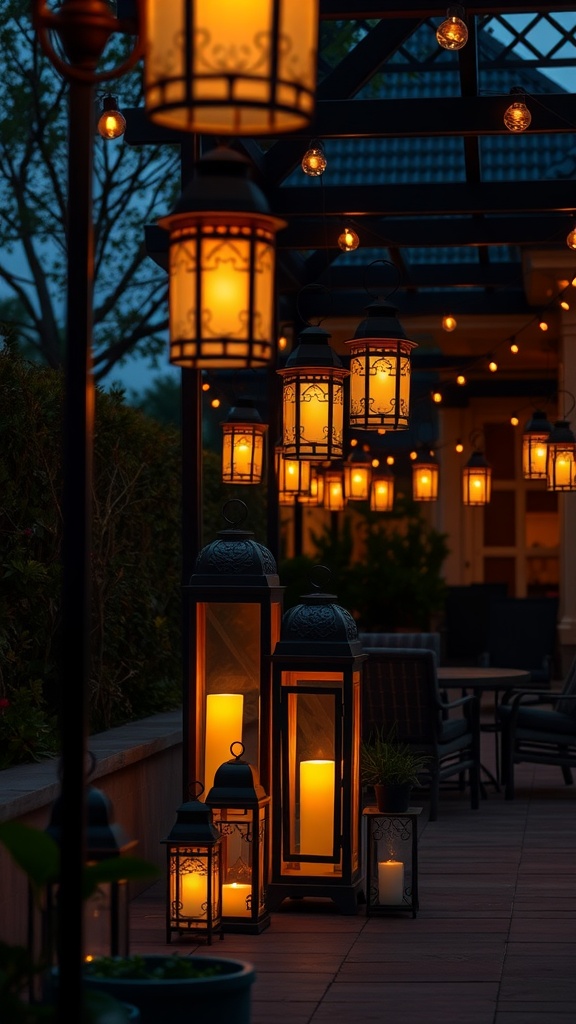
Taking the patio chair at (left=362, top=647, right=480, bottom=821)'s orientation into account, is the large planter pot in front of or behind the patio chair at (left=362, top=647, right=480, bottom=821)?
behind

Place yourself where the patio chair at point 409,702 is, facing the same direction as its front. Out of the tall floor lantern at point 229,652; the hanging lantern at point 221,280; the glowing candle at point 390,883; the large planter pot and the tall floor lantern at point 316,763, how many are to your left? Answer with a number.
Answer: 0

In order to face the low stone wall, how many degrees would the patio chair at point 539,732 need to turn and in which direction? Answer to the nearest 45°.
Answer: approximately 45° to its left

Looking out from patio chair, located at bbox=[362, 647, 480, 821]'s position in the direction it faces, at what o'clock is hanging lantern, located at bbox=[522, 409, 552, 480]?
The hanging lantern is roughly at 11 o'clock from the patio chair.

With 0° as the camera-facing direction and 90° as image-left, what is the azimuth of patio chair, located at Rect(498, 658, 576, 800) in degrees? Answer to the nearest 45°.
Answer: approximately 90°

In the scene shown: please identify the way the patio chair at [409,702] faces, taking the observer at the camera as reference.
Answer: facing away from the viewer and to the right of the viewer

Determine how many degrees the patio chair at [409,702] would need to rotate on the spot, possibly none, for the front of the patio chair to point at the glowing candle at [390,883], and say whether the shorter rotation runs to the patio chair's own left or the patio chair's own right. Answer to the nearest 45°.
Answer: approximately 135° to the patio chair's own right

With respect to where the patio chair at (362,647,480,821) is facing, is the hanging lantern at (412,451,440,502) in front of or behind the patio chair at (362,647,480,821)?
in front

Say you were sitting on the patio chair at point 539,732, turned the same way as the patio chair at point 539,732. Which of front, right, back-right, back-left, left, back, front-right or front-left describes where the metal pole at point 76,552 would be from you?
left

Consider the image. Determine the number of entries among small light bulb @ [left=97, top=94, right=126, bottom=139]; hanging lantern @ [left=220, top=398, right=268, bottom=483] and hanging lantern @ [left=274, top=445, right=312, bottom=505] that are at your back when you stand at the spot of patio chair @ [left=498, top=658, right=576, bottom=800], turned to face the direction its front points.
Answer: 0

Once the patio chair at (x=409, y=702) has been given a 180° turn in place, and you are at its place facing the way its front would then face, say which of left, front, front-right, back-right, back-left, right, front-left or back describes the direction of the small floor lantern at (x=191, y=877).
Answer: front-left

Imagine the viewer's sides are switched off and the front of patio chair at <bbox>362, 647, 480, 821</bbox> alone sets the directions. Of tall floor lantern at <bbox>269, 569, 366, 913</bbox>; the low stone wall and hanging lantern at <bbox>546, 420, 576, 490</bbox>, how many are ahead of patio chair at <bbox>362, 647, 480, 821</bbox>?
1

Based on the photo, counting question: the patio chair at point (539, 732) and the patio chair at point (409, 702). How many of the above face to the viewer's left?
1

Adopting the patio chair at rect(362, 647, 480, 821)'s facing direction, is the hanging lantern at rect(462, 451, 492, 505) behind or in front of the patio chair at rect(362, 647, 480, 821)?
in front

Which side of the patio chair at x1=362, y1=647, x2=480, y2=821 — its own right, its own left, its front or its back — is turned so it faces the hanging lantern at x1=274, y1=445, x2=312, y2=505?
left
